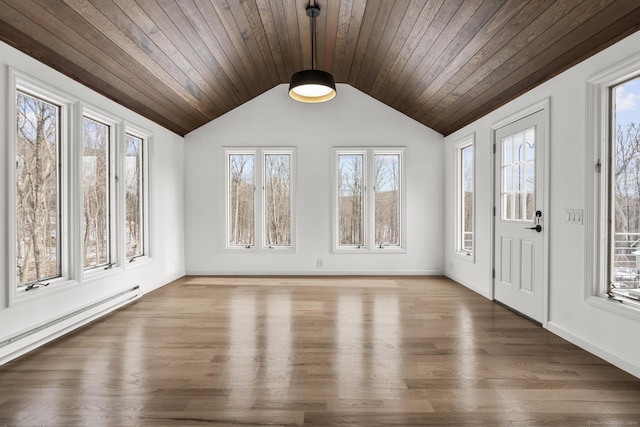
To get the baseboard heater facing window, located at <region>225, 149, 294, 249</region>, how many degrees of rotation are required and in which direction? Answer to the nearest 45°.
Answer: approximately 90° to its left

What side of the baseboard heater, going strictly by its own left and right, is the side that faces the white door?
front

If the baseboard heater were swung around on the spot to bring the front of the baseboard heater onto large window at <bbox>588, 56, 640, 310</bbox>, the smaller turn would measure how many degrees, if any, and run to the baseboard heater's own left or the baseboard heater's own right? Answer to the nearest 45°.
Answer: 0° — it already faces it

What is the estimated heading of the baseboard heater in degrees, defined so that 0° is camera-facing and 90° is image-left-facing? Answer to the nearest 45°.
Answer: approximately 315°

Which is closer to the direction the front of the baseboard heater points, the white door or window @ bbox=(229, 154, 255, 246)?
the white door

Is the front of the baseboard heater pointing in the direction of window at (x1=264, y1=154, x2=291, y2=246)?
no

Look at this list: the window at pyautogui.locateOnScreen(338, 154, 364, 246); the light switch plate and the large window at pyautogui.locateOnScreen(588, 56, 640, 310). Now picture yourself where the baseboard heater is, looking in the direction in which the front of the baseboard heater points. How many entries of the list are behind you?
0

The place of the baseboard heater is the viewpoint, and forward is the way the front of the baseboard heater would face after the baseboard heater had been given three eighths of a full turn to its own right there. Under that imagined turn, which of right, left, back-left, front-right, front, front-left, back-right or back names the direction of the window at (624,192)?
back-left

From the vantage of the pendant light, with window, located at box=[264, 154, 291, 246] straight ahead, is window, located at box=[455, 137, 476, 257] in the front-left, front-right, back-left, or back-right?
front-right

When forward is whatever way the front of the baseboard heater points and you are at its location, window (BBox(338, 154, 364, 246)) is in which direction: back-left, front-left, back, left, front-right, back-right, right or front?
front-left

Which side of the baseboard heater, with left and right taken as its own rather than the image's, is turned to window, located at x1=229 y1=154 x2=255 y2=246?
left

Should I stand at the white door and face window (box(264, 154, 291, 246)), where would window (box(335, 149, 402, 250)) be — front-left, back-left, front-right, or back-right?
front-right

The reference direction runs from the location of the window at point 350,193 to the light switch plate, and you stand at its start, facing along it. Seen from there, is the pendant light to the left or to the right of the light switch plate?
right

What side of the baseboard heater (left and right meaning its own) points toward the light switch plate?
front
